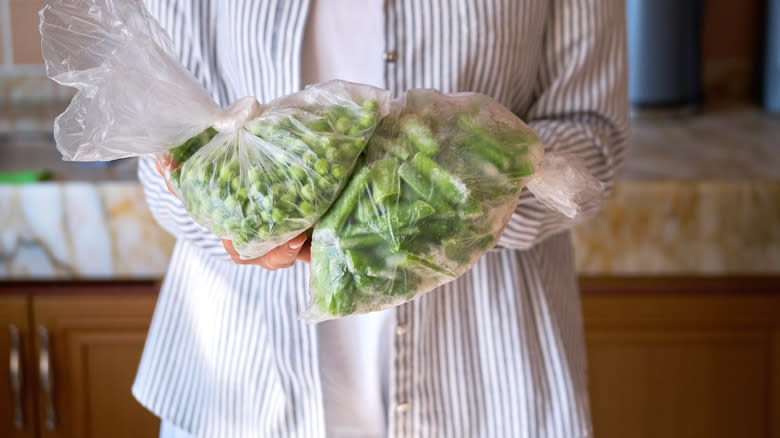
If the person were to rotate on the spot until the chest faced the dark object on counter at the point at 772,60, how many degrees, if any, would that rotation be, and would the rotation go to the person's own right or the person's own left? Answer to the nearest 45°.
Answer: approximately 135° to the person's own left

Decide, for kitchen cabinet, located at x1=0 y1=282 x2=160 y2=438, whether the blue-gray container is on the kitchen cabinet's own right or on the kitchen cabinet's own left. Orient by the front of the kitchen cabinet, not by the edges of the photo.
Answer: on the kitchen cabinet's own left

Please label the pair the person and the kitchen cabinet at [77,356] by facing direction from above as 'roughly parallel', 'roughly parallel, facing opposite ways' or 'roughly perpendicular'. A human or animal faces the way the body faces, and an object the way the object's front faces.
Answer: roughly parallel

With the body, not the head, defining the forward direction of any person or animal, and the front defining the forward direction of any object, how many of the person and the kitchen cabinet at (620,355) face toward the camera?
2

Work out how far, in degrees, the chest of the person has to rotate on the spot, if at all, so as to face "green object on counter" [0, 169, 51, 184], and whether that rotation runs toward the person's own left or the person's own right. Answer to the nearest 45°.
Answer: approximately 135° to the person's own right

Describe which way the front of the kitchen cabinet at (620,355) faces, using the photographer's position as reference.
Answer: facing the viewer

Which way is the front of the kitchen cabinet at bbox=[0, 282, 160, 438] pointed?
toward the camera
